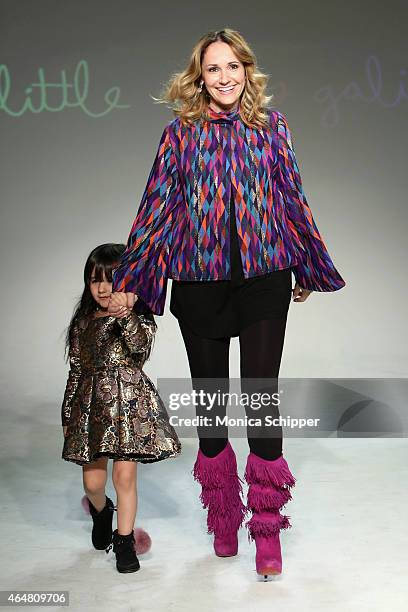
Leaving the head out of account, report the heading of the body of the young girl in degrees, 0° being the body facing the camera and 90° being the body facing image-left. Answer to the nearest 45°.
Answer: approximately 0°

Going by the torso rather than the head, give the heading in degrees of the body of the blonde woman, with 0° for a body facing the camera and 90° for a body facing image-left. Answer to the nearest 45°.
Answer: approximately 0°

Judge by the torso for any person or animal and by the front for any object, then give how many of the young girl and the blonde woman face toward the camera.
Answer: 2
